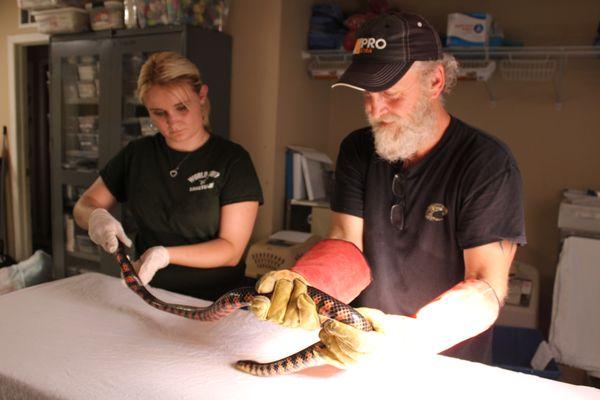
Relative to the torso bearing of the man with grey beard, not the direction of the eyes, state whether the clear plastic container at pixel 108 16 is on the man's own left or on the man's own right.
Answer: on the man's own right

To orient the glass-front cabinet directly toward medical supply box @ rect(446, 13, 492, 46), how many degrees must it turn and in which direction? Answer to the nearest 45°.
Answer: approximately 90° to its left

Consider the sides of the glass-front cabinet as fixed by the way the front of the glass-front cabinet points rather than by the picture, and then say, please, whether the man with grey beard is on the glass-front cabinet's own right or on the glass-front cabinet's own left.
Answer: on the glass-front cabinet's own left

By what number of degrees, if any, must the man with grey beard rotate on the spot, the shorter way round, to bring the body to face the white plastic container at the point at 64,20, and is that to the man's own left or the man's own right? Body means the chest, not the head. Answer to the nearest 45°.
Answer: approximately 90° to the man's own right

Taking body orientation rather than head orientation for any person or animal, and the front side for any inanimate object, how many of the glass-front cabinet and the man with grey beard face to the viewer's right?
0

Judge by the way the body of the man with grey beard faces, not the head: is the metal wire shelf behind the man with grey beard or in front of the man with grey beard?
behind

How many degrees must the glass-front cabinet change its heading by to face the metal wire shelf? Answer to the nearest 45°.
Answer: approximately 90° to its left

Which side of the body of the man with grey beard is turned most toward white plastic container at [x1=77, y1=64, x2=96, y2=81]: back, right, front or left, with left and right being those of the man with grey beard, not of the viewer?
right

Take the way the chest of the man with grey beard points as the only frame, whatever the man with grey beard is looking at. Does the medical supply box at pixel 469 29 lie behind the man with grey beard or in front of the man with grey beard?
behind
